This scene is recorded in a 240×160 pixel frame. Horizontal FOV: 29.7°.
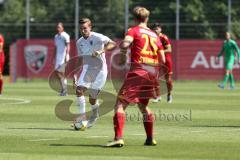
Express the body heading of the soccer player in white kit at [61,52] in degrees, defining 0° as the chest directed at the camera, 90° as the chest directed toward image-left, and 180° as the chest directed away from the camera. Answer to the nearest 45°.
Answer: approximately 45°

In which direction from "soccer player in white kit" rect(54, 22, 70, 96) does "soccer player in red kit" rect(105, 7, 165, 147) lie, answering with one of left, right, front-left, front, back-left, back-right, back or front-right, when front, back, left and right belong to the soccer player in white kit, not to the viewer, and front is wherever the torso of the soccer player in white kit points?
front-left

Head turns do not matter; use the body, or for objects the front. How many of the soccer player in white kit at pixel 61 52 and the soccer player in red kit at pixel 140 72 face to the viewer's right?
0

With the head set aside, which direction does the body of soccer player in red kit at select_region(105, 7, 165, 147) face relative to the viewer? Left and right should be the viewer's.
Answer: facing away from the viewer and to the left of the viewer

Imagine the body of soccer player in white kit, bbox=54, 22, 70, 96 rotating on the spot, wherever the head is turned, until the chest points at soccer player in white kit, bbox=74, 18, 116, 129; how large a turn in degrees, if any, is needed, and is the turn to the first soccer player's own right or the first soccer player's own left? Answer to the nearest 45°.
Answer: approximately 45° to the first soccer player's own left

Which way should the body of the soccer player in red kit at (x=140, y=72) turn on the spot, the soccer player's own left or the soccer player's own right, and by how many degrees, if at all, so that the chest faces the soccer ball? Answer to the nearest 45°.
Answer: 0° — they already face it
